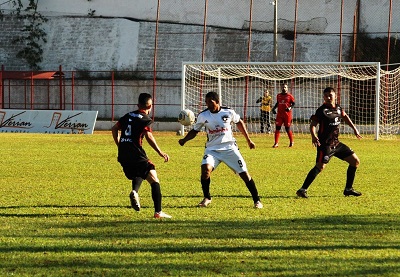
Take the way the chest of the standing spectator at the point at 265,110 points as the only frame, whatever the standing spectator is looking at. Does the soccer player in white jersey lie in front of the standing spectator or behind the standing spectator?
in front

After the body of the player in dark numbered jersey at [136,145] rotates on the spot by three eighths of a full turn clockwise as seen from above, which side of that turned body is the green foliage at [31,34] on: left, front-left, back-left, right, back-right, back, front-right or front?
back

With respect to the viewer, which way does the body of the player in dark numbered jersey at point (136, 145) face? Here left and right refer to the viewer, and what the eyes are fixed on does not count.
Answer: facing away from the viewer and to the right of the viewer

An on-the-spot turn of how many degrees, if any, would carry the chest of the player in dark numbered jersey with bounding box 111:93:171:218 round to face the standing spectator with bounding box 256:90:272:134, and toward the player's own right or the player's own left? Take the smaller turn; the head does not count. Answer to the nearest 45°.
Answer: approximately 45° to the player's own left

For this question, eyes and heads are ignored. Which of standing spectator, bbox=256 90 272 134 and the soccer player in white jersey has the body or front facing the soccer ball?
the standing spectator

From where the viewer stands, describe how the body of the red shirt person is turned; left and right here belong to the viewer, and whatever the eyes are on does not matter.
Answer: facing the viewer

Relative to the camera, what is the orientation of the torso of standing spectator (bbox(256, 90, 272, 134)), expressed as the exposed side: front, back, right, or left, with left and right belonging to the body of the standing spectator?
front

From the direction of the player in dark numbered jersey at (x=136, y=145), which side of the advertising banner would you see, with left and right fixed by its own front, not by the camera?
front

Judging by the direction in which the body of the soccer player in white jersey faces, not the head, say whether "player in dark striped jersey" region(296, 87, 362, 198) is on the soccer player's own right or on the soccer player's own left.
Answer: on the soccer player's own left

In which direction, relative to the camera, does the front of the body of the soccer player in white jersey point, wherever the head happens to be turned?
toward the camera

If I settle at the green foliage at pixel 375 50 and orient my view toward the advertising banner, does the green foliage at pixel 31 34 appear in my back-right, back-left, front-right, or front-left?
front-right

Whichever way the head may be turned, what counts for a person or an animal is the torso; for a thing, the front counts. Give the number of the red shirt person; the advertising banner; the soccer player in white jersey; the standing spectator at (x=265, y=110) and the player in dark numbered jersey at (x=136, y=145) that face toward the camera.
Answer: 4

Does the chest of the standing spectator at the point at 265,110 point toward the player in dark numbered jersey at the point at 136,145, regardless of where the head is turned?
yes
